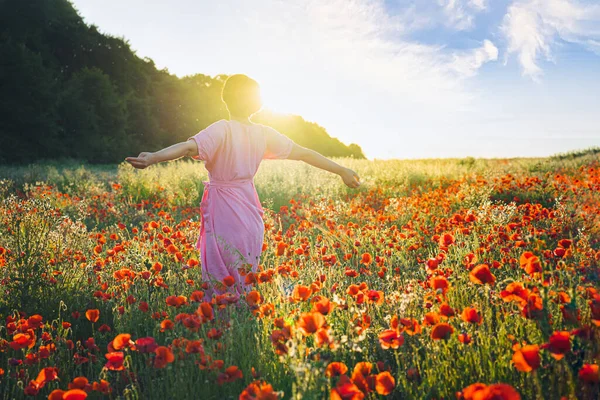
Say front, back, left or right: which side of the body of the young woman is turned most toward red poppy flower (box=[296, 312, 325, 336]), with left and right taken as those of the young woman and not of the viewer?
back

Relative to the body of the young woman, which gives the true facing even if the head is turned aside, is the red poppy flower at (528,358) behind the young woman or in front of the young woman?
behind

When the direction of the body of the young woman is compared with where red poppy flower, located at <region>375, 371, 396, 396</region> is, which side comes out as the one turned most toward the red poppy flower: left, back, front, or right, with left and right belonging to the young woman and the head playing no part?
back

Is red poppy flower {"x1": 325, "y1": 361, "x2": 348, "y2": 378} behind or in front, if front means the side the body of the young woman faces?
behind

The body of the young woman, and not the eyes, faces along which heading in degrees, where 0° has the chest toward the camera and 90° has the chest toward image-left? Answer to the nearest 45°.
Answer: approximately 180°

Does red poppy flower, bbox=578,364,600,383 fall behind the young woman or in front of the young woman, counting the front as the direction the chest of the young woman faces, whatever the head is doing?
behind

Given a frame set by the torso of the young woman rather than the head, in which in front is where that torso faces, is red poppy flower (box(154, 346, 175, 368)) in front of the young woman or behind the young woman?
behind

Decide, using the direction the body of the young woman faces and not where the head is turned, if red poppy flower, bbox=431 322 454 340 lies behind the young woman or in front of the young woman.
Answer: behind
